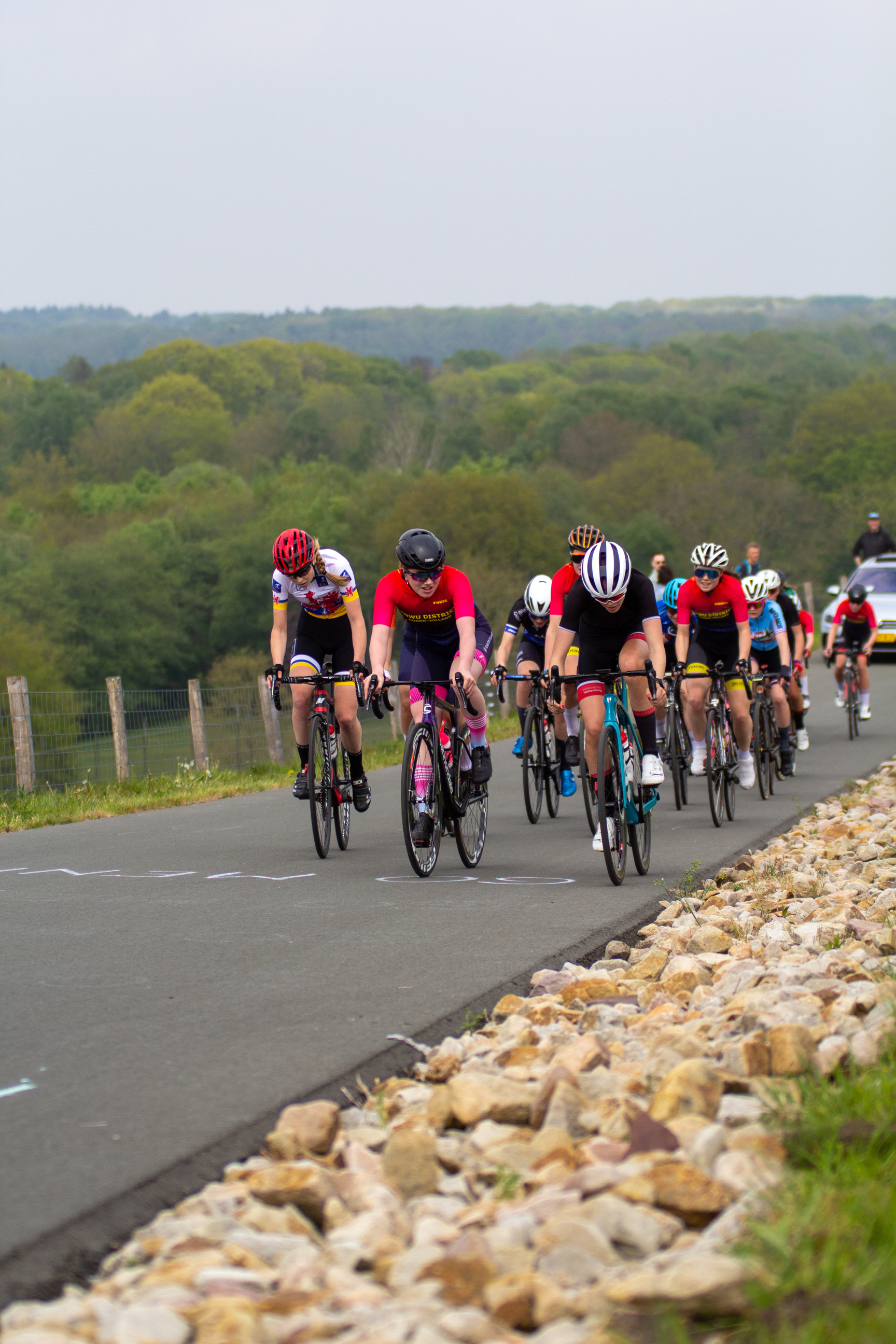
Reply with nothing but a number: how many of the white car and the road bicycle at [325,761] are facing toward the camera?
2

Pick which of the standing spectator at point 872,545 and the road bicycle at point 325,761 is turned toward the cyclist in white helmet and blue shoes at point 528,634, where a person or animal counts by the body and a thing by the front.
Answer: the standing spectator

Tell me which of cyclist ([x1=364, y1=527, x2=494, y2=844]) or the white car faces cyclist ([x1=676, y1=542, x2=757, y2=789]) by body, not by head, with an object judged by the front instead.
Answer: the white car

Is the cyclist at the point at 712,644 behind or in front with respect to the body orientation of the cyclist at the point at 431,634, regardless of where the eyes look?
behind

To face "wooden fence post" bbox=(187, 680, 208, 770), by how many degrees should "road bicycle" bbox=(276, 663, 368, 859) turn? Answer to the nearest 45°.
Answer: approximately 180°

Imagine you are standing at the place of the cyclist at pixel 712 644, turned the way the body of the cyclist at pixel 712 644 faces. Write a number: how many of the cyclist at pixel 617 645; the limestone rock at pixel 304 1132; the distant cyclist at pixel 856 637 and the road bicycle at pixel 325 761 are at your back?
1

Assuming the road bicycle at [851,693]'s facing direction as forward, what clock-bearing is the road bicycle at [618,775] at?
the road bicycle at [618,775] is roughly at 12 o'clock from the road bicycle at [851,693].

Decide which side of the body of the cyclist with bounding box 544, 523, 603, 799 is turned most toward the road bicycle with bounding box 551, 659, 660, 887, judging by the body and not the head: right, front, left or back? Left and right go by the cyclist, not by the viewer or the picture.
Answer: front

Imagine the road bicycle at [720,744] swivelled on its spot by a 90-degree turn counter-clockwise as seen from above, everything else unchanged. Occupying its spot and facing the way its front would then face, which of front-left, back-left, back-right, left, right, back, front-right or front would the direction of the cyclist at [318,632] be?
back-right

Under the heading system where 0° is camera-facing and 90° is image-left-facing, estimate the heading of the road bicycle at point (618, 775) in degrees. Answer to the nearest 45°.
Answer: approximately 0°
